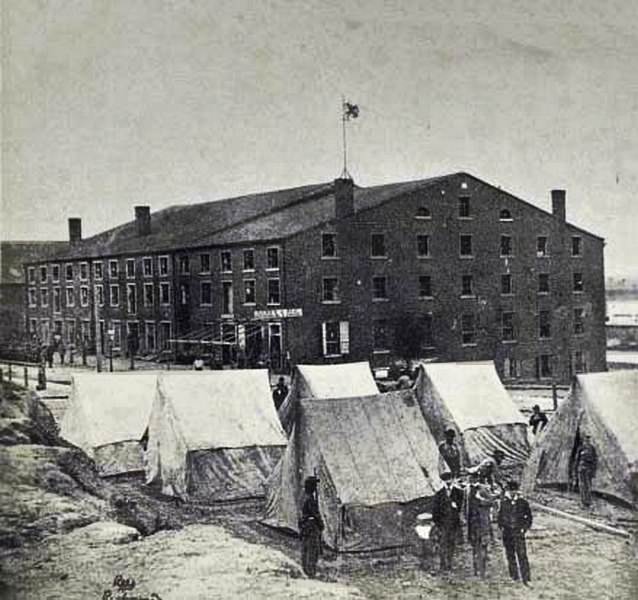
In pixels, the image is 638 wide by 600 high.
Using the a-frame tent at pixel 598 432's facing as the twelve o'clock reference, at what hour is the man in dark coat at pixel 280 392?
The man in dark coat is roughly at 1 o'clock from the a-frame tent.

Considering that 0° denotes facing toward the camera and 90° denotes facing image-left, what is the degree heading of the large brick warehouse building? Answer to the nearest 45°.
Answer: approximately 45°

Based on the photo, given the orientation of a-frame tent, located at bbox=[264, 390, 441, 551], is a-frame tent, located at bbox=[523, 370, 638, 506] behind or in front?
behind

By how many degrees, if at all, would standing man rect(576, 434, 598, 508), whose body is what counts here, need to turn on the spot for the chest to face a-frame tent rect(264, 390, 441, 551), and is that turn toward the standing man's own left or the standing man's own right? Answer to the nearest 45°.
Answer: approximately 45° to the standing man's own right

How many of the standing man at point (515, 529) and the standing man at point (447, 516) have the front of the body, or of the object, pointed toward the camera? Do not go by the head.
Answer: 2
